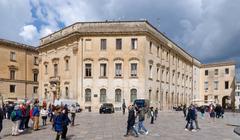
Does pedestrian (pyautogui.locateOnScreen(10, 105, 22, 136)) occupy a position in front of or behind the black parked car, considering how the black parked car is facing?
in front

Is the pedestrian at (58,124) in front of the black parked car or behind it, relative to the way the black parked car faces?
in front
